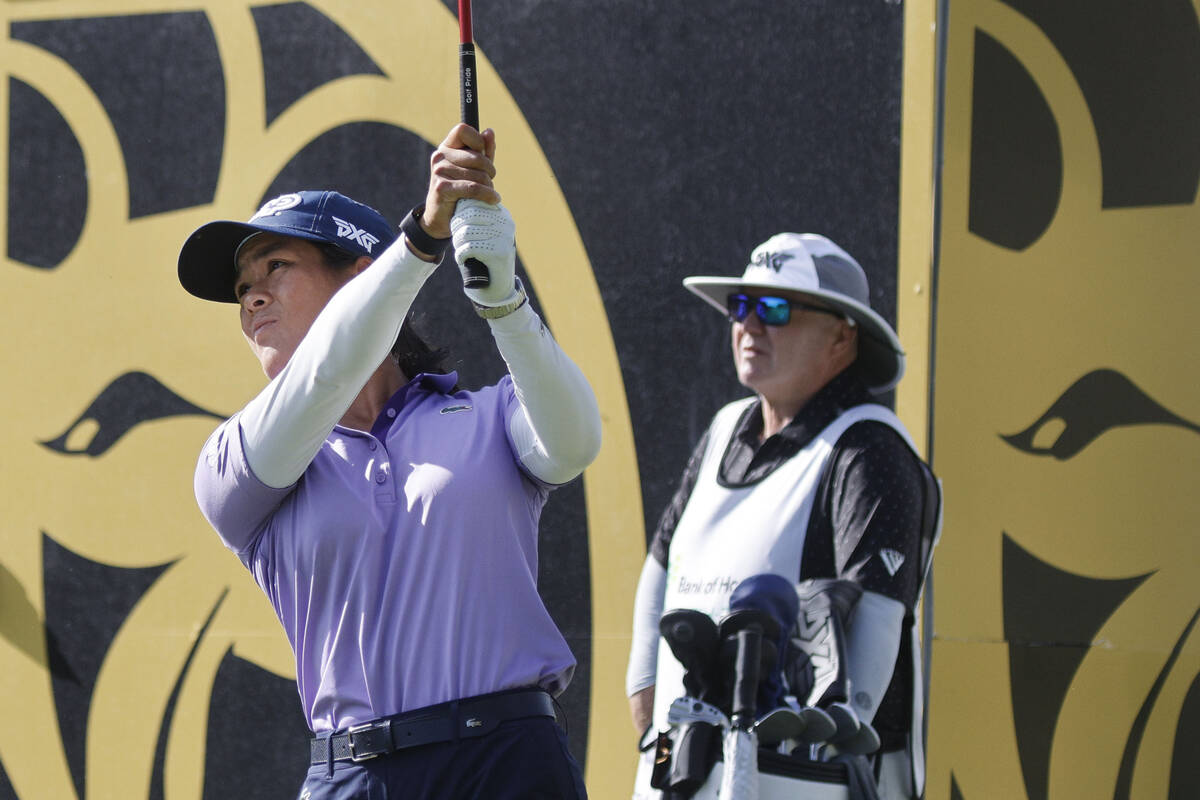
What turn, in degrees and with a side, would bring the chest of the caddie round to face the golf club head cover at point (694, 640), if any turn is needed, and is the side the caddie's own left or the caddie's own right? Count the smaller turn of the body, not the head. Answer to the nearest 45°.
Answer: approximately 45° to the caddie's own left

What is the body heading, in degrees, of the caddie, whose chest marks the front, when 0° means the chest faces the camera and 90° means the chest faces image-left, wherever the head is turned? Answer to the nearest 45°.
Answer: approximately 45°

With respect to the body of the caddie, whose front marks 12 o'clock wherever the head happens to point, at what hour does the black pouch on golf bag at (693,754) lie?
The black pouch on golf bag is roughly at 11 o'clock from the caddie.
